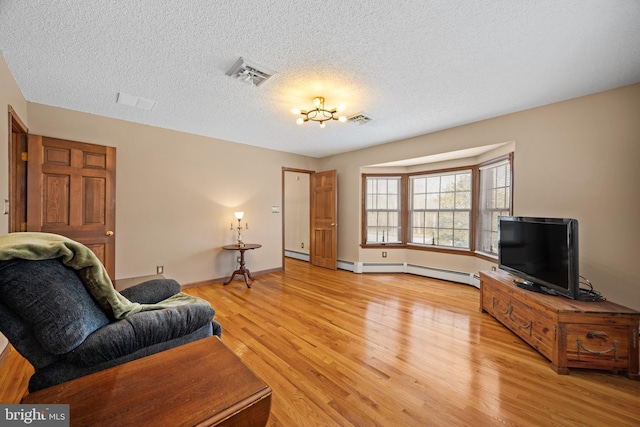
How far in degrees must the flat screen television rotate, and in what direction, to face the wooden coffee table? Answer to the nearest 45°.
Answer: approximately 45° to its left

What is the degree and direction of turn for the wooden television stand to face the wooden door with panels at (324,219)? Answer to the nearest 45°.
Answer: approximately 45° to its right

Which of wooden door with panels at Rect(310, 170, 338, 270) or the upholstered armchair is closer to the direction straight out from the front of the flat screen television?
the upholstered armchair

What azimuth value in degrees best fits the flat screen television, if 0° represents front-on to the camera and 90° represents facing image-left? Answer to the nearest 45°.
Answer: approximately 45°

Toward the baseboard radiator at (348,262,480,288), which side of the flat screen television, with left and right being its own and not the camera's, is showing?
right

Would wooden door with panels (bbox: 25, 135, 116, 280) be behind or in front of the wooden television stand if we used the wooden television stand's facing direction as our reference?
in front

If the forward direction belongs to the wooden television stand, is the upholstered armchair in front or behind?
in front
